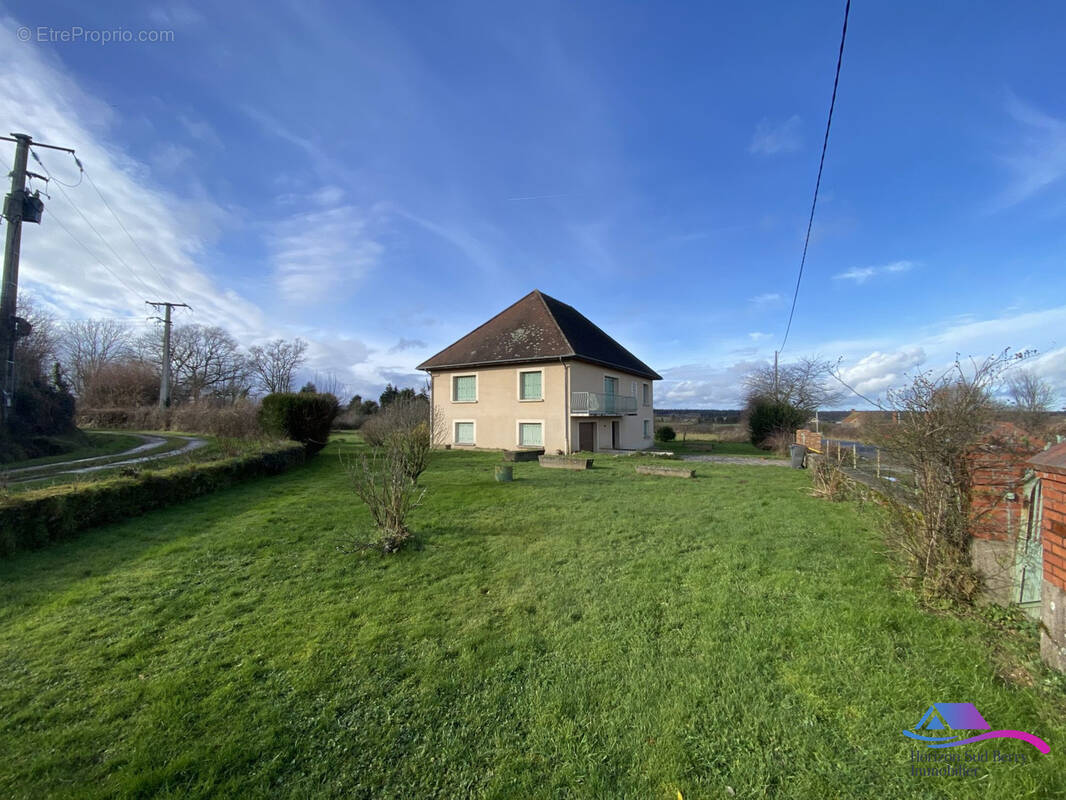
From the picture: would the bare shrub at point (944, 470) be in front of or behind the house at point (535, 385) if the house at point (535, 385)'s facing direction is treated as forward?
in front

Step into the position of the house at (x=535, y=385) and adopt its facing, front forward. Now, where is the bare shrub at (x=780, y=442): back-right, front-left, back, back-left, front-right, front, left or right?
front-left

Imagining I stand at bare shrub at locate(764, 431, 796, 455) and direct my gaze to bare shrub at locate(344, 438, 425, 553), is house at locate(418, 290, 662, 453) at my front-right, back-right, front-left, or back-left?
front-right

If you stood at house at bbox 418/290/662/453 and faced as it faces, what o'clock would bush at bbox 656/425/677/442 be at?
The bush is roughly at 9 o'clock from the house.

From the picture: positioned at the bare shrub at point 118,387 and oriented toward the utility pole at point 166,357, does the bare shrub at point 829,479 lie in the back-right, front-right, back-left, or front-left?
front-right

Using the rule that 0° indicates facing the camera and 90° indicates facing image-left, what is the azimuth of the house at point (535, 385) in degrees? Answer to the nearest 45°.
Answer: approximately 315°

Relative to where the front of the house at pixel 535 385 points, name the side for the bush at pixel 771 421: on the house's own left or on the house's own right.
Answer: on the house's own left

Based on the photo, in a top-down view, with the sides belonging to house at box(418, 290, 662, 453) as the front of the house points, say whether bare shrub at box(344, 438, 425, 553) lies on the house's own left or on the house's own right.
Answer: on the house's own right

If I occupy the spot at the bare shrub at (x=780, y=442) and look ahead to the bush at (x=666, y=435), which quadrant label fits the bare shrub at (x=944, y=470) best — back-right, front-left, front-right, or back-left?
back-left

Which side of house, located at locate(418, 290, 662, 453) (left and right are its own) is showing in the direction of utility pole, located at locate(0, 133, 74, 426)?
right
